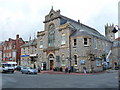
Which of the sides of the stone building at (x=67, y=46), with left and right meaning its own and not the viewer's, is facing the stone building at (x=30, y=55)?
right
